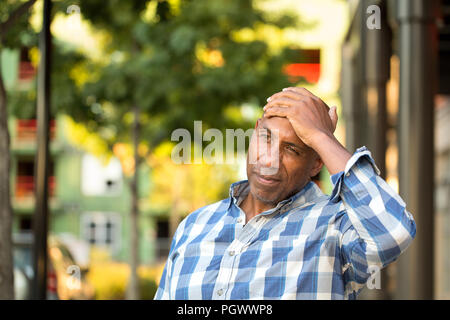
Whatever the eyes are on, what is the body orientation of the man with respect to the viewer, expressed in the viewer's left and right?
facing the viewer and to the left of the viewer

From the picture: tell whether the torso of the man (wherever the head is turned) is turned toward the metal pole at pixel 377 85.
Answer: no

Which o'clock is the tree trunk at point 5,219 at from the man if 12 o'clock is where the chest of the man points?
The tree trunk is roughly at 3 o'clock from the man.

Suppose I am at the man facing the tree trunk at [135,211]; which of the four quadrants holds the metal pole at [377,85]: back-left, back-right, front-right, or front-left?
front-right

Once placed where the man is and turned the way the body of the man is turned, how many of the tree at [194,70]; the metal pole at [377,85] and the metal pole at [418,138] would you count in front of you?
0

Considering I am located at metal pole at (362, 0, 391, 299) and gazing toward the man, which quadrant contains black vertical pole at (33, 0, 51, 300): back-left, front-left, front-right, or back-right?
front-right

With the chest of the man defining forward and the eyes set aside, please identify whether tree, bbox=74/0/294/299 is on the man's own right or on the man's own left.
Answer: on the man's own right

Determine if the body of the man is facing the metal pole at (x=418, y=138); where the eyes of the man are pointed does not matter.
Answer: no

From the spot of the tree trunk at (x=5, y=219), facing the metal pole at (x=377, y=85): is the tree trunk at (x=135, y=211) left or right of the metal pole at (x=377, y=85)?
left

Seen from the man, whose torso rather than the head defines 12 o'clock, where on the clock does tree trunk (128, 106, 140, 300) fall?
The tree trunk is roughly at 4 o'clock from the man.

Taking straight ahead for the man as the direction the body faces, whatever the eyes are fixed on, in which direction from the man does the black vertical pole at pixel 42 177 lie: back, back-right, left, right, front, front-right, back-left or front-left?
right

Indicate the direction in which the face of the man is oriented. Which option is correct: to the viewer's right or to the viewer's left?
to the viewer's left

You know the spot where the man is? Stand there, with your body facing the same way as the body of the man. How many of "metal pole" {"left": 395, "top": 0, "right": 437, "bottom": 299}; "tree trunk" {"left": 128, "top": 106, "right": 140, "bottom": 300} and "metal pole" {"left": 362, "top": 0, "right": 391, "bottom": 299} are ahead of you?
0
